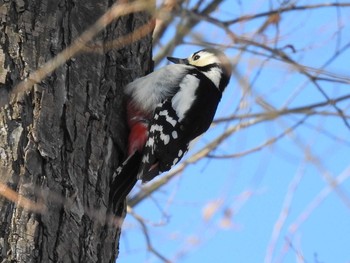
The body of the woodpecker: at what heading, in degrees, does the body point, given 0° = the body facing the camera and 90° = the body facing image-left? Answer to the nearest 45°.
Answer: approximately 90°
